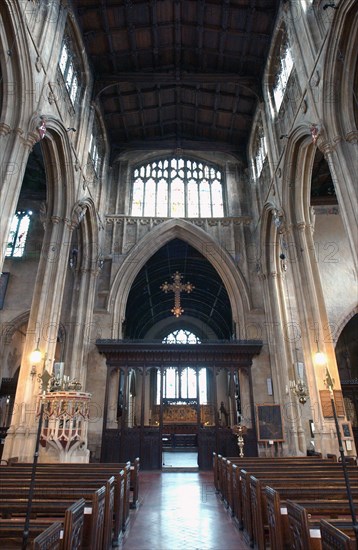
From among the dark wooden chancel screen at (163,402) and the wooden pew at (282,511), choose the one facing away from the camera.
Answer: the wooden pew

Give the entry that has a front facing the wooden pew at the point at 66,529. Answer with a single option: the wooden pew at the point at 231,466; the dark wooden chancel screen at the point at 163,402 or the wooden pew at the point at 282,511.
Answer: the dark wooden chancel screen

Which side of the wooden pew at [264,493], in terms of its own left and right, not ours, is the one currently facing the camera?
back

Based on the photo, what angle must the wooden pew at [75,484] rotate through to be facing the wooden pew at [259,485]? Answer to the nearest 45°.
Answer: approximately 90° to its right

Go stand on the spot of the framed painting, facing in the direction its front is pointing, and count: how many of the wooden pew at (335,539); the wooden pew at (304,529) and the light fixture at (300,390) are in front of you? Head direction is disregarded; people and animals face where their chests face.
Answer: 2

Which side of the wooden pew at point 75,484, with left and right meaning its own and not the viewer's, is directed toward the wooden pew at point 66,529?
back

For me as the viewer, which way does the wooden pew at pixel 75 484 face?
facing away from the viewer

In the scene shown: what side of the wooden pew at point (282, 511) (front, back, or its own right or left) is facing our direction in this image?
back

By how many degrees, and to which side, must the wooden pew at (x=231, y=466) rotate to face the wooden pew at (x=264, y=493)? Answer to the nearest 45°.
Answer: approximately 180°

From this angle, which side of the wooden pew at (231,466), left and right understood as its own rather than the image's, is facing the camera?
back
